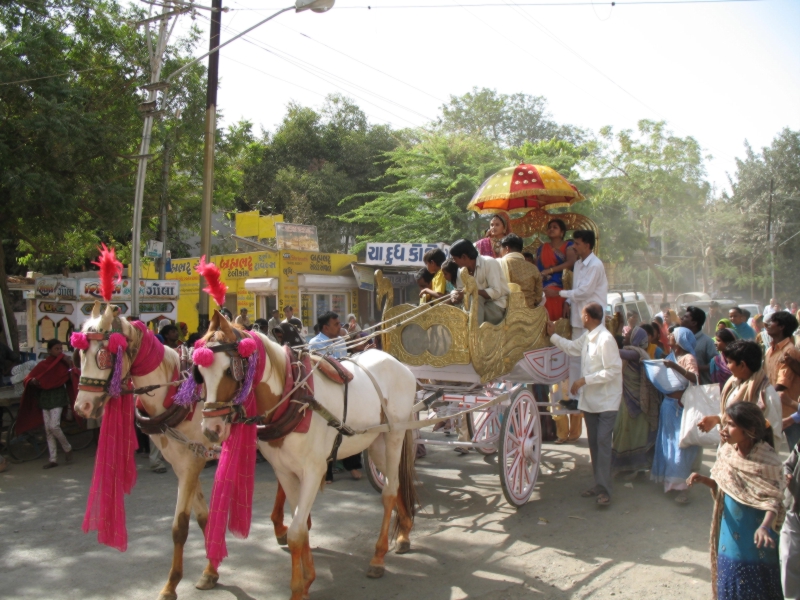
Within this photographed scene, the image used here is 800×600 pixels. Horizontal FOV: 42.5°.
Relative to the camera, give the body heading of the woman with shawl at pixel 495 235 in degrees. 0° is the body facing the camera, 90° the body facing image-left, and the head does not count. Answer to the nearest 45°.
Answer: approximately 45°

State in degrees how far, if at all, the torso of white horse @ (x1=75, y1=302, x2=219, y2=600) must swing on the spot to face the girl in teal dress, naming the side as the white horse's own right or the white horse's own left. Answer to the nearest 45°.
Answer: approximately 90° to the white horse's own left

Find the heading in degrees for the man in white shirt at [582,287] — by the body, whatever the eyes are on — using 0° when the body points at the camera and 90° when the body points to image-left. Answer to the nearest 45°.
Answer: approximately 90°

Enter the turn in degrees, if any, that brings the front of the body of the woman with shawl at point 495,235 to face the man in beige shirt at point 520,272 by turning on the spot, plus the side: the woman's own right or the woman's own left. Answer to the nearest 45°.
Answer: approximately 45° to the woman's own left

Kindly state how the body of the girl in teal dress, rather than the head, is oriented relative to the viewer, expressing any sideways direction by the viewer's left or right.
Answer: facing the viewer and to the left of the viewer

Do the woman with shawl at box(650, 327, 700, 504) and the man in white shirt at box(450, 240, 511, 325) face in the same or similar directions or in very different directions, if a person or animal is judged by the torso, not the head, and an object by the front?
same or similar directions

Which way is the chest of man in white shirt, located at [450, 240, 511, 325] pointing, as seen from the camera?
to the viewer's left

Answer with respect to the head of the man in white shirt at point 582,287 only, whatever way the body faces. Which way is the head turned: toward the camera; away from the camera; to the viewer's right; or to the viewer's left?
to the viewer's left

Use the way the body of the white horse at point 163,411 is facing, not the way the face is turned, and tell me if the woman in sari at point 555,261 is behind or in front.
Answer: behind

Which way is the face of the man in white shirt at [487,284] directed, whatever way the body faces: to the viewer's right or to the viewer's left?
to the viewer's left

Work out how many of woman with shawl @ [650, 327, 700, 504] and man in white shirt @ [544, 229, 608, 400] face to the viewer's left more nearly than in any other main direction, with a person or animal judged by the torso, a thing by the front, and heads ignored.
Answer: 2

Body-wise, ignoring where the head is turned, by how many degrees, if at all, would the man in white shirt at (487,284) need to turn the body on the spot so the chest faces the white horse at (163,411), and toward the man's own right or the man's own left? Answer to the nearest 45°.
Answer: approximately 45° to the man's own left

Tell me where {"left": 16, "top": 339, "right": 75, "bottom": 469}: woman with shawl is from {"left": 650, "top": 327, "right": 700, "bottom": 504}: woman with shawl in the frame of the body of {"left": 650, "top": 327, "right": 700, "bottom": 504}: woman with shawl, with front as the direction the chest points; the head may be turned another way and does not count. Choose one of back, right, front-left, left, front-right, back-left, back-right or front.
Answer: front

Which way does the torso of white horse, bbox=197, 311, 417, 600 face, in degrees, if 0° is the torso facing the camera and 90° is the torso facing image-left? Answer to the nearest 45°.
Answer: approximately 45°
